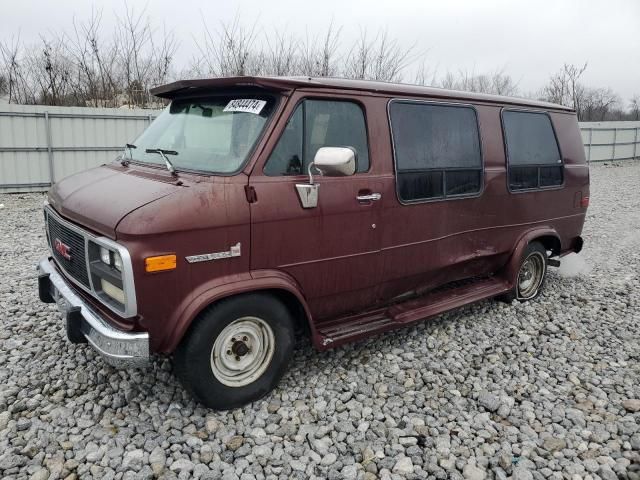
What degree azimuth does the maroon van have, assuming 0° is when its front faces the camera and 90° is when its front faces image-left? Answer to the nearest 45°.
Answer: approximately 45°

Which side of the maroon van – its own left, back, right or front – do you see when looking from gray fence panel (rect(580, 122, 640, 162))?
back

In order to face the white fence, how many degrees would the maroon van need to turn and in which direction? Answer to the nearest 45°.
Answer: approximately 90° to its right
